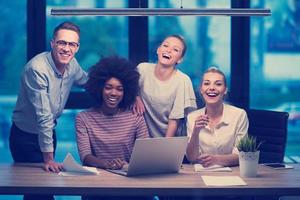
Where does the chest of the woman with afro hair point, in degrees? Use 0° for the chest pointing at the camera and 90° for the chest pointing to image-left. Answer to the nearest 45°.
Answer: approximately 0°

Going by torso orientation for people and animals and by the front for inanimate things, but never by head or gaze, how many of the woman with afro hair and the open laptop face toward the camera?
1

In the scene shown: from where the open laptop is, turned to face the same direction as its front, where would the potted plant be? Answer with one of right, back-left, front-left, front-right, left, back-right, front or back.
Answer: back-right

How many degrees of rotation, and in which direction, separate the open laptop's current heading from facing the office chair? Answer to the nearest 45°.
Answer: approximately 90° to its right

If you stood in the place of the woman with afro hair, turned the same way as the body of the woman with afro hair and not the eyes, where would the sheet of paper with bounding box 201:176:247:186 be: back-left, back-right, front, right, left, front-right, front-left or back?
front-left

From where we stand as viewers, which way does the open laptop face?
facing away from the viewer and to the left of the viewer

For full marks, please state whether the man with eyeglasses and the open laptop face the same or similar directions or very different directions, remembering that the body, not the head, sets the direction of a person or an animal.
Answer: very different directions
